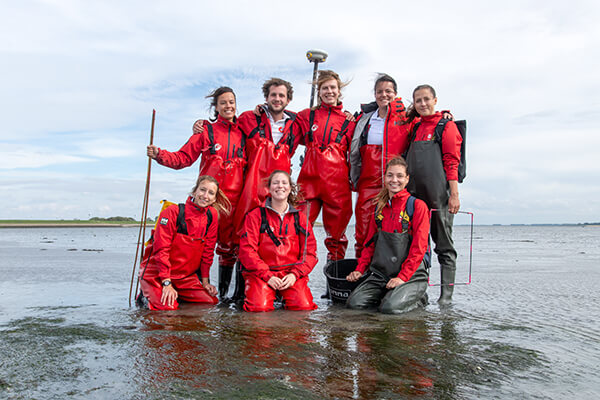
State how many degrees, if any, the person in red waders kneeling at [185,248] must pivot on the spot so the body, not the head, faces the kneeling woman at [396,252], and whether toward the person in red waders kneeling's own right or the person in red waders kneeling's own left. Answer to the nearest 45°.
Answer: approximately 45° to the person in red waders kneeling's own left

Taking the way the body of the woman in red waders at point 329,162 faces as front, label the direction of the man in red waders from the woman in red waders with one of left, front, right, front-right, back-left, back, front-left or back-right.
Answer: right

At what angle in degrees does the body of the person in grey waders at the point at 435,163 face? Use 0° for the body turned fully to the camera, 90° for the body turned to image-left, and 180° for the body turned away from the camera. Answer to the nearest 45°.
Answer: approximately 45°

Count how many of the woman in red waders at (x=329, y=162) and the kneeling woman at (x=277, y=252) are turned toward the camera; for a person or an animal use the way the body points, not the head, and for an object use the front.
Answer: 2

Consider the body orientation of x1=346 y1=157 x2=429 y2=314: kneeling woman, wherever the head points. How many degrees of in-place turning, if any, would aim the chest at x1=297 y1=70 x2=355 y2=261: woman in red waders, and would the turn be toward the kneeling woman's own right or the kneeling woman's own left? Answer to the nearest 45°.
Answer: approximately 90° to the kneeling woman's own right

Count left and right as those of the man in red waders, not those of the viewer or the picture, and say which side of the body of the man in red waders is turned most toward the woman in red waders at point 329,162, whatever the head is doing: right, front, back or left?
left

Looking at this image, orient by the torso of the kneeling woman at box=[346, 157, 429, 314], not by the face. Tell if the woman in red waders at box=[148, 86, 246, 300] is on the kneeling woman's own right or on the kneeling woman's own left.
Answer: on the kneeling woman's own right
